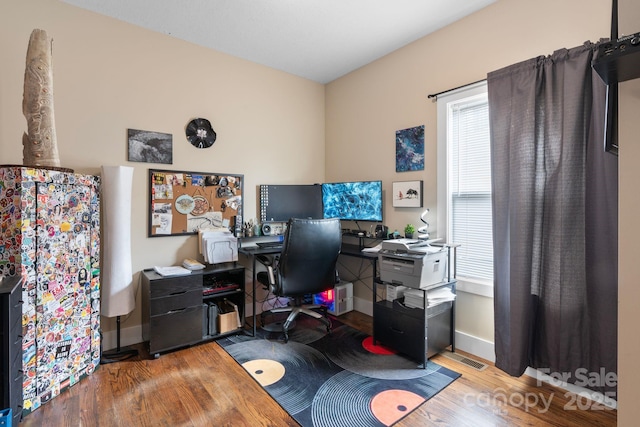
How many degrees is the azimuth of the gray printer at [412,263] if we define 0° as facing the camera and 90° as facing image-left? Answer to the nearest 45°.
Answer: approximately 45°

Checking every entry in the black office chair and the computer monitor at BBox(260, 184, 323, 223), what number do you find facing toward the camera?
1

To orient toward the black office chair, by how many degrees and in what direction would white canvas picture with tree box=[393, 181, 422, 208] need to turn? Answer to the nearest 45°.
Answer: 0° — it already faces it

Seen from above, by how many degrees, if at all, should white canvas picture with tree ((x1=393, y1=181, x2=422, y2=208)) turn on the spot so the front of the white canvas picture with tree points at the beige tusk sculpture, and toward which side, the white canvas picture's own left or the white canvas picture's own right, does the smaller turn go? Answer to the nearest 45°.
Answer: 0° — it already faces it

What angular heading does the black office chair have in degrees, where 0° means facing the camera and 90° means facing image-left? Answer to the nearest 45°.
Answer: approximately 135°

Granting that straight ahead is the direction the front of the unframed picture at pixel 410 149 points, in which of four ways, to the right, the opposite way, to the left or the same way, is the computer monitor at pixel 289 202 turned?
to the left

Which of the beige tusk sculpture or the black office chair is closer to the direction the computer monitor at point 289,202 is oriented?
the black office chair

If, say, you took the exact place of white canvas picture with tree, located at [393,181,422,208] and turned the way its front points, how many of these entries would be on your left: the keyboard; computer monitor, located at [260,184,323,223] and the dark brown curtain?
1

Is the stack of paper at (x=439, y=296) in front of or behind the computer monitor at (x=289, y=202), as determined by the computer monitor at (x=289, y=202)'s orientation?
in front

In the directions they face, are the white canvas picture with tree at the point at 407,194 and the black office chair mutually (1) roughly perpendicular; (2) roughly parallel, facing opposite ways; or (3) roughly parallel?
roughly perpendicular

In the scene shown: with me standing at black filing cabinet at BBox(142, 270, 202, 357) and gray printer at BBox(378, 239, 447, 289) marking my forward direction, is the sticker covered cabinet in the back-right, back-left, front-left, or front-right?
back-right
